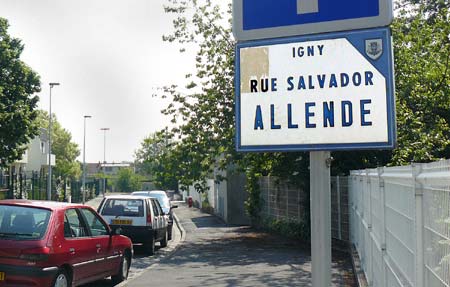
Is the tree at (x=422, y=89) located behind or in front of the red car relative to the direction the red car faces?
in front

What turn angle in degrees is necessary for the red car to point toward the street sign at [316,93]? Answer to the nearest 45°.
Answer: approximately 135° to its right

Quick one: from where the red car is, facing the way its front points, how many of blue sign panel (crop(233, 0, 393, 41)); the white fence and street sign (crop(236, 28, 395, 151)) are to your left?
0

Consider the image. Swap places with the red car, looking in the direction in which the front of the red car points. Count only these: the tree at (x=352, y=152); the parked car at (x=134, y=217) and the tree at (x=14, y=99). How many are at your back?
0

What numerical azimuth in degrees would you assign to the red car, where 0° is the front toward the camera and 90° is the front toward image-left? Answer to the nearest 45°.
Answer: approximately 225°

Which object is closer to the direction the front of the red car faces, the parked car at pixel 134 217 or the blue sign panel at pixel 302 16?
the parked car

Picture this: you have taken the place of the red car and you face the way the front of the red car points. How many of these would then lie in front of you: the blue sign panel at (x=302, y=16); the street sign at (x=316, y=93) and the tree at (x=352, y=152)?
1

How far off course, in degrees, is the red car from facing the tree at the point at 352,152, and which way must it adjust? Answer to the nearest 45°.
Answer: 0° — it already faces it

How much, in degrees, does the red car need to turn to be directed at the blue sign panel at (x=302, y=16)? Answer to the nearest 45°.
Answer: approximately 135° to its right

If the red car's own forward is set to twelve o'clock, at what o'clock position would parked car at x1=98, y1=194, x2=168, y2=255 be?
The parked car is roughly at 11 o'clock from the red car.

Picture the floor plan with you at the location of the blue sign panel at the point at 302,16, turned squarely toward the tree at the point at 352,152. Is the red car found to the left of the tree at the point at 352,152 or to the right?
left

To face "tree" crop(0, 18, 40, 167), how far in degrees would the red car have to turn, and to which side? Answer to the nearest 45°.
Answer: approximately 45° to its left
